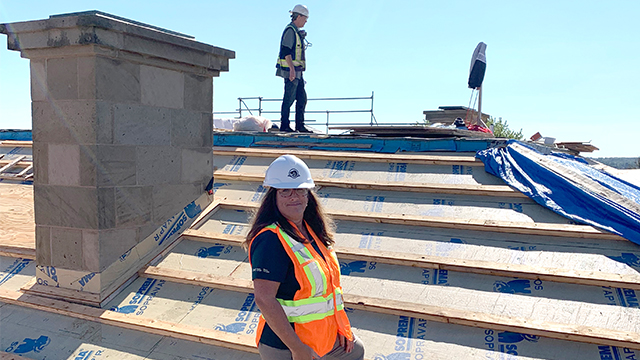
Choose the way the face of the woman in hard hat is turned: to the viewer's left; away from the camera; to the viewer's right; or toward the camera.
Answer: toward the camera

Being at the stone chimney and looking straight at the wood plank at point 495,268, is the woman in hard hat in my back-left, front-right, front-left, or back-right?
front-right

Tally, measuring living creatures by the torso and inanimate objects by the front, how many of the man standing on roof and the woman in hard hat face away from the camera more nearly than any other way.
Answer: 0

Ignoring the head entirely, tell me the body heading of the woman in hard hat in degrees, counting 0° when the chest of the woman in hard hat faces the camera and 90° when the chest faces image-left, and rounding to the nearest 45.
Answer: approximately 315°

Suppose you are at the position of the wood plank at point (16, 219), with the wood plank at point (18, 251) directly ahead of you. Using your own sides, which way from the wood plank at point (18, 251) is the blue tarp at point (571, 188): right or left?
left
